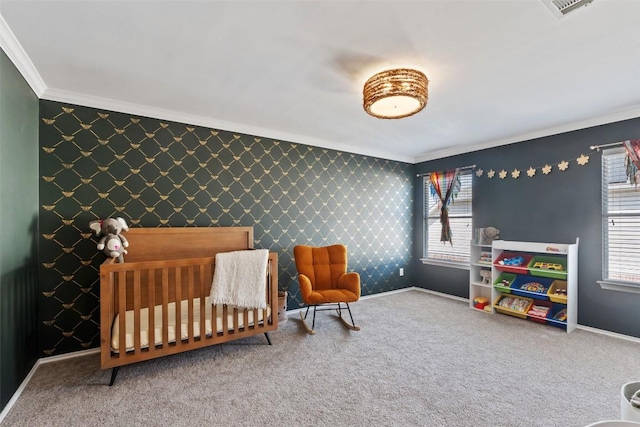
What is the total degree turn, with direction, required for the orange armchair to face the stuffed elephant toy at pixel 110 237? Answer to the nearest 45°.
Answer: approximately 90° to its right

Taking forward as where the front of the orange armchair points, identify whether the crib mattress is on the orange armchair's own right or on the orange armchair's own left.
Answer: on the orange armchair's own right

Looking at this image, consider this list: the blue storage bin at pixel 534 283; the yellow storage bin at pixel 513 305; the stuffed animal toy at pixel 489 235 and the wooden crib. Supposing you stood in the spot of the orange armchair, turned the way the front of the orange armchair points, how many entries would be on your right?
1

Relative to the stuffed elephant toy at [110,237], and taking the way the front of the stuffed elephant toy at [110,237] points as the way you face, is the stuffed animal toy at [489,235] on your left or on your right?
on your left

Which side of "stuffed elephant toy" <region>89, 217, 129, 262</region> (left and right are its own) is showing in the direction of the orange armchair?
left

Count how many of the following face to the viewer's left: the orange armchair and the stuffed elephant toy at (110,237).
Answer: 0

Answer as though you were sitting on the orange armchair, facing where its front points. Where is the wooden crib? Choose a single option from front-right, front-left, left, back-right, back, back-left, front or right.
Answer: right

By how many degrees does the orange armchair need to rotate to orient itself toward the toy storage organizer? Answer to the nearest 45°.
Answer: approximately 45° to its left

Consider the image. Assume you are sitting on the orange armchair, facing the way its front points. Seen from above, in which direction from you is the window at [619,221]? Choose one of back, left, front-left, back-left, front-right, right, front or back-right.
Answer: front-left

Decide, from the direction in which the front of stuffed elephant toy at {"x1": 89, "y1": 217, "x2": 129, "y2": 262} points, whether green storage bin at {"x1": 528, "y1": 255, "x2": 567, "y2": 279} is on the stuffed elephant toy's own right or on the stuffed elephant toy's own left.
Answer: on the stuffed elephant toy's own left

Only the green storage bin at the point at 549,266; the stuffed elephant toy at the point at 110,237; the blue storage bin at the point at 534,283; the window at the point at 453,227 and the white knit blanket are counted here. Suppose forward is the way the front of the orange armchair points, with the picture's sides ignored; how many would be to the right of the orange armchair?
2

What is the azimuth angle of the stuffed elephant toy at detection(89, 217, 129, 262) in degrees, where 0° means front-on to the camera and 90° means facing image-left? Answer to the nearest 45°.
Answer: approximately 0°

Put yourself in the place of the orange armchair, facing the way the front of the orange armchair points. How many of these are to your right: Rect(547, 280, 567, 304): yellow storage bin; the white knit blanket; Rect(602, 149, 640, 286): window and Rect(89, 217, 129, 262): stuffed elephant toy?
2

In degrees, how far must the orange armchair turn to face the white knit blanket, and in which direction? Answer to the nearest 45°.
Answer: approximately 90° to its right
